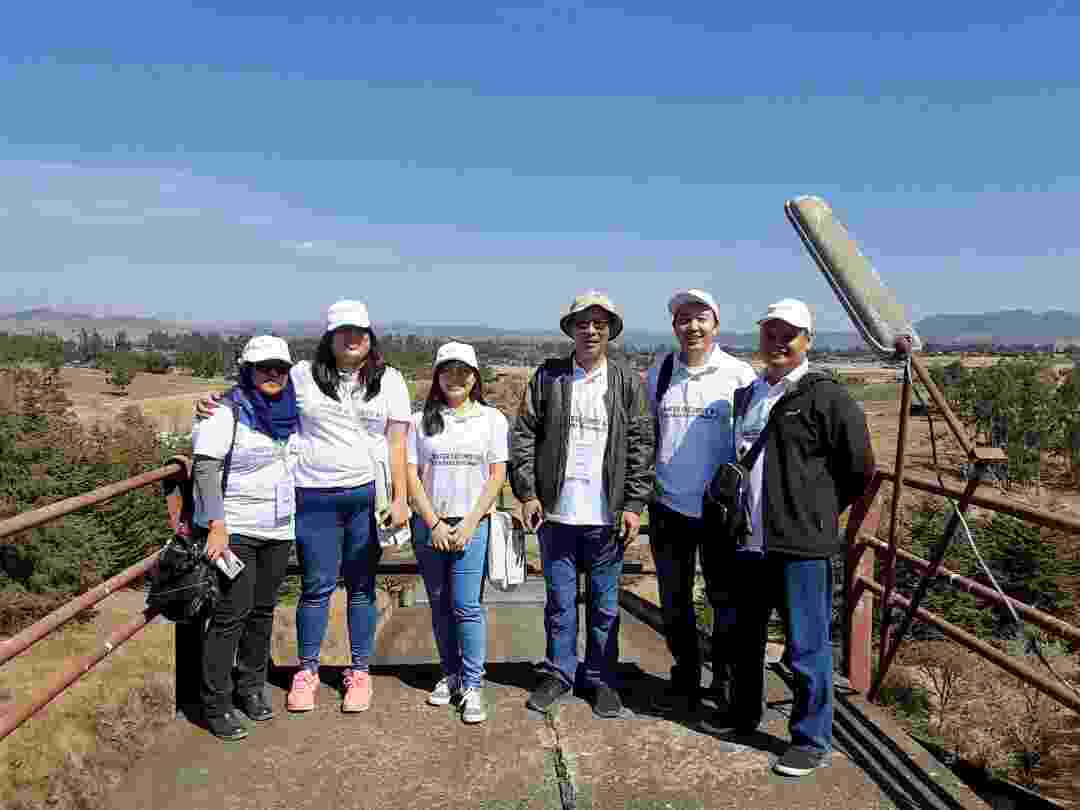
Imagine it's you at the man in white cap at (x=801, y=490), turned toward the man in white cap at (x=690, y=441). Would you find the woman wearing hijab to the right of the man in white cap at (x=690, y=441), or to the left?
left

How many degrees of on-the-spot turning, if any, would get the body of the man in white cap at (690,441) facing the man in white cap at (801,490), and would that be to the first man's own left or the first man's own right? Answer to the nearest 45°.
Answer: approximately 45° to the first man's own left

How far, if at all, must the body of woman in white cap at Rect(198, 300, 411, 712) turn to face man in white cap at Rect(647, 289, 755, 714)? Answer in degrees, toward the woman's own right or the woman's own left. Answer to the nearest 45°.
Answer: approximately 90° to the woman's own left

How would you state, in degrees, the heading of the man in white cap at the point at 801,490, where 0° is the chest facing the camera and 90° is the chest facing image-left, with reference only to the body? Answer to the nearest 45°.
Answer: approximately 45°

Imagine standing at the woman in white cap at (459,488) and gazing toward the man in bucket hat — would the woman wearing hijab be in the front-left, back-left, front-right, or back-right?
back-right

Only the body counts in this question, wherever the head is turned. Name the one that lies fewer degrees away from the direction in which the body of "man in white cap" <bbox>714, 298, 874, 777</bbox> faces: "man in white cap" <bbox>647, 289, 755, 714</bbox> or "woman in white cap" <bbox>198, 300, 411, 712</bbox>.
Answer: the woman in white cap

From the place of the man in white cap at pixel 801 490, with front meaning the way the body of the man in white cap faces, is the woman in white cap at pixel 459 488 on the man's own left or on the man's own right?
on the man's own right

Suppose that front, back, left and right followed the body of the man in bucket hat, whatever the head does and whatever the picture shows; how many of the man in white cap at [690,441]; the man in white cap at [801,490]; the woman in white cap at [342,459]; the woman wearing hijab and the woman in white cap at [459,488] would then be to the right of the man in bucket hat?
3

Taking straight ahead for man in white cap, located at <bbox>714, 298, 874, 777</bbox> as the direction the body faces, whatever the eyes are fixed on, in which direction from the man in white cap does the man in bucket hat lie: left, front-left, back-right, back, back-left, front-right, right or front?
front-right

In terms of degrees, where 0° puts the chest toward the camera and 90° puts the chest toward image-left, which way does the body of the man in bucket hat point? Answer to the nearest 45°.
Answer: approximately 0°

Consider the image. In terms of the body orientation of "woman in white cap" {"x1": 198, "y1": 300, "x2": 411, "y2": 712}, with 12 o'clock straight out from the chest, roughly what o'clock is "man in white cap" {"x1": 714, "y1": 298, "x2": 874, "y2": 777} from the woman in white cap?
The man in white cap is roughly at 10 o'clock from the woman in white cap.

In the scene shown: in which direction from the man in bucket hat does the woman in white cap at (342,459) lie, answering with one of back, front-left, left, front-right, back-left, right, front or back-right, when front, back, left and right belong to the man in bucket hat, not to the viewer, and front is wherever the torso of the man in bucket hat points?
right

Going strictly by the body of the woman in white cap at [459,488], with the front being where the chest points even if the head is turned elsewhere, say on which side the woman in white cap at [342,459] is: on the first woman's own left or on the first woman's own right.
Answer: on the first woman's own right
